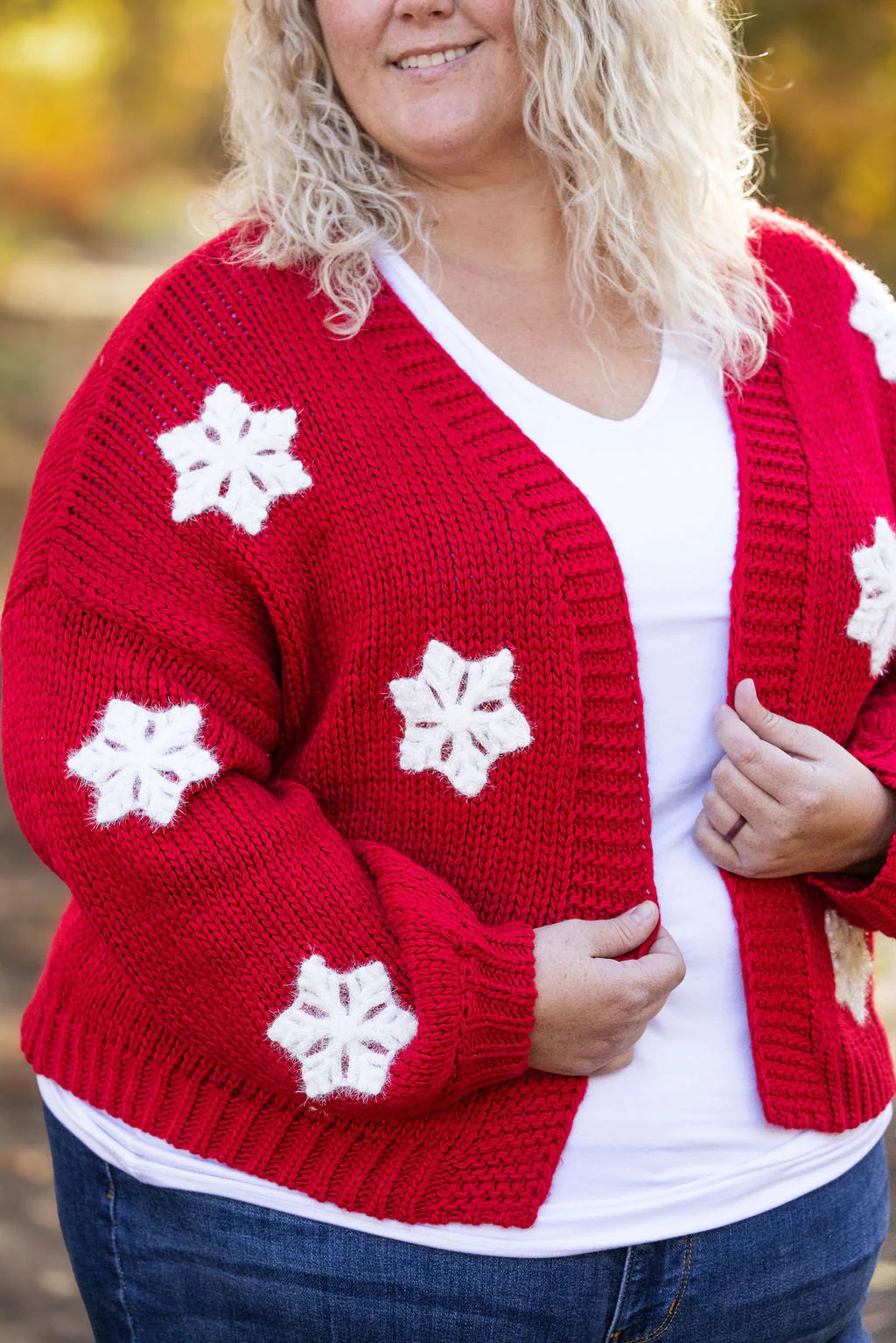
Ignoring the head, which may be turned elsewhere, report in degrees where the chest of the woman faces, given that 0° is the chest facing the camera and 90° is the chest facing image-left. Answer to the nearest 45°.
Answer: approximately 315°
